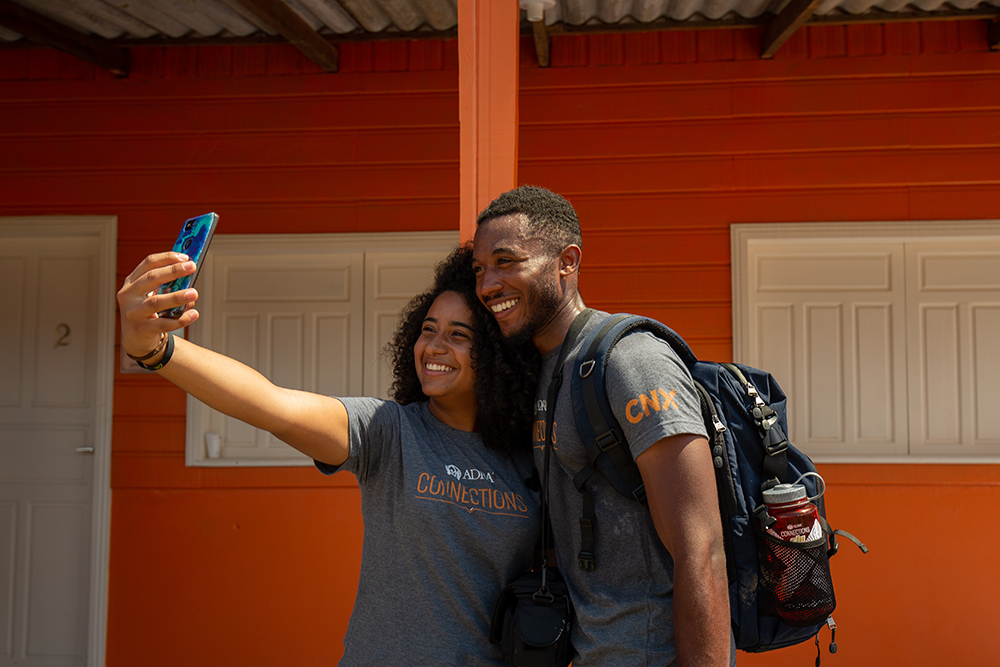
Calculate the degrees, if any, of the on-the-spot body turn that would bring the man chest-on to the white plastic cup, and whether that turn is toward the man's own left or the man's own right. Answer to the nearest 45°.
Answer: approximately 90° to the man's own right

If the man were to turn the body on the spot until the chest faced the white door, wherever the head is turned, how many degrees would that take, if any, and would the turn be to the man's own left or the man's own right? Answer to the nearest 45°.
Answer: approximately 90° to the man's own right

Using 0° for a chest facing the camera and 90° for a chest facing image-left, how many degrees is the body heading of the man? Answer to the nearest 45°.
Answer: approximately 45°
